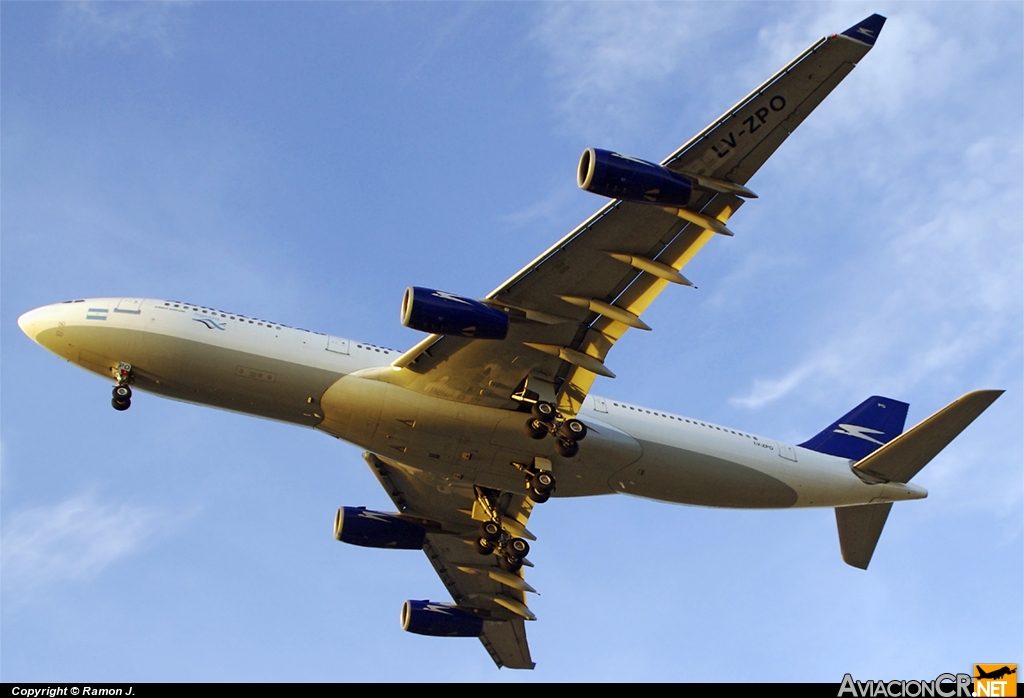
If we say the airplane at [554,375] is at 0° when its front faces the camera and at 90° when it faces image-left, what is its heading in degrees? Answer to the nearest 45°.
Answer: approximately 90°
